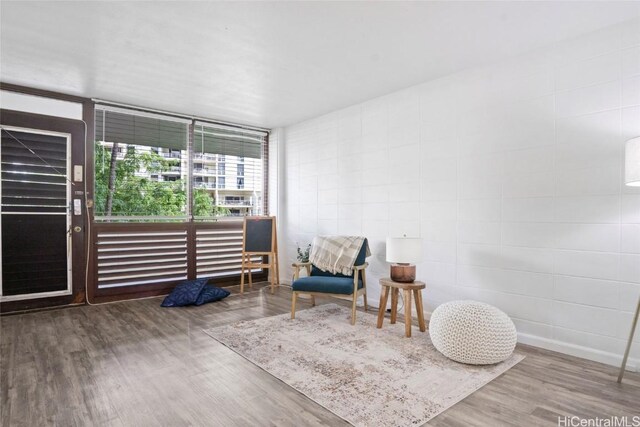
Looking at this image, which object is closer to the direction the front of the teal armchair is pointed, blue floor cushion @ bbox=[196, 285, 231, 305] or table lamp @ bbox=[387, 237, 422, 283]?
the blue floor cushion

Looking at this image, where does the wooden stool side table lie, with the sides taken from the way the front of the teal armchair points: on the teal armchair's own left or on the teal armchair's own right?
on the teal armchair's own left

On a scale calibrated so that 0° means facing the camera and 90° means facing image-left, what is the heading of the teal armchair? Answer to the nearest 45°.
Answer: approximately 45°

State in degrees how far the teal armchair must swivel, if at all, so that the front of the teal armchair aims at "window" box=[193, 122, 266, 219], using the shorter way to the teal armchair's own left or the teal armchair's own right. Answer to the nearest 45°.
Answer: approximately 90° to the teal armchair's own right

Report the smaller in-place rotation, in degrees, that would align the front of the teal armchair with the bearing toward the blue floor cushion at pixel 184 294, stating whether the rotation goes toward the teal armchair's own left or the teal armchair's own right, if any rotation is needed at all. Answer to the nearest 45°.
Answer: approximately 45° to the teal armchair's own right

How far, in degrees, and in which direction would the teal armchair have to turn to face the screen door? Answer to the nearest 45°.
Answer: approximately 45° to its right

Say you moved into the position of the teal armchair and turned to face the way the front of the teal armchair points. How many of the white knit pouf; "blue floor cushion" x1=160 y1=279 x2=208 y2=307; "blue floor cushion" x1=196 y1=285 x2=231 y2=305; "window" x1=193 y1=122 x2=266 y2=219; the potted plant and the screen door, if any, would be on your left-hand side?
1

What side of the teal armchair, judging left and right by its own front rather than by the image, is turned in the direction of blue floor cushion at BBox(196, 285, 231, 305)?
right

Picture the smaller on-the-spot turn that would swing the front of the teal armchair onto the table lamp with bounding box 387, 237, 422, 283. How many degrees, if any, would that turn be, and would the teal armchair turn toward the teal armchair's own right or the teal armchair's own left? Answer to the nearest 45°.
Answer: approximately 90° to the teal armchair's own left
